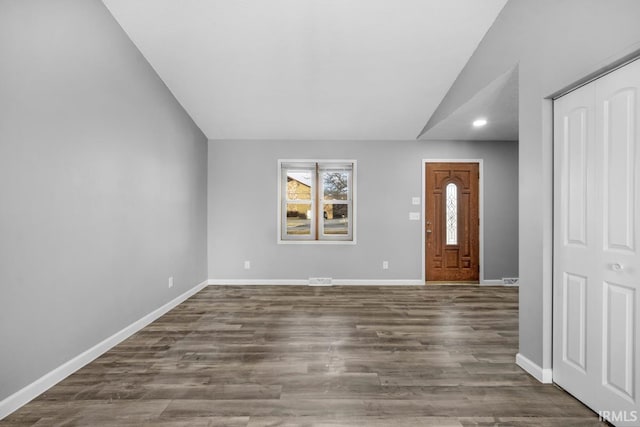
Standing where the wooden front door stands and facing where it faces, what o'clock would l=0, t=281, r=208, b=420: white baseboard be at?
The white baseboard is roughly at 1 o'clock from the wooden front door.

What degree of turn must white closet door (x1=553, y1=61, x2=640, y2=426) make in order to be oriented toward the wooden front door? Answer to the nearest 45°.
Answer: approximately 90° to its right

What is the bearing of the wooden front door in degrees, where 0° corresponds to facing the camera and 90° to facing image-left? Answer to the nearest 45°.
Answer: approximately 0°

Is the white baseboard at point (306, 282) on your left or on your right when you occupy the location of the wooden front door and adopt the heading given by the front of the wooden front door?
on your right

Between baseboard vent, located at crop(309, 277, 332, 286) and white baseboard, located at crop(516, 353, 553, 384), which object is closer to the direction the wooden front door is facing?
the white baseboard

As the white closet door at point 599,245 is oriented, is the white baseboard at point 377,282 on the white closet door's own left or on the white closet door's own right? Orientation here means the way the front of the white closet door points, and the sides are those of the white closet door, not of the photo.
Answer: on the white closet door's own right

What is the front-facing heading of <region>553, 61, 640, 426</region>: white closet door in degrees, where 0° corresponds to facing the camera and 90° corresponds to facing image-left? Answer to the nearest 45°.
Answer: approximately 45°

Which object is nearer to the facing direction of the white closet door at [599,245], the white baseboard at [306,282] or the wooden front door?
the white baseboard

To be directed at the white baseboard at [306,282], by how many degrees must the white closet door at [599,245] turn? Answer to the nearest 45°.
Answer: approximately 45° to its right

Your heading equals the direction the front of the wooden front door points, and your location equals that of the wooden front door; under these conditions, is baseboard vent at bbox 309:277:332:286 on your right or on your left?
on your right
